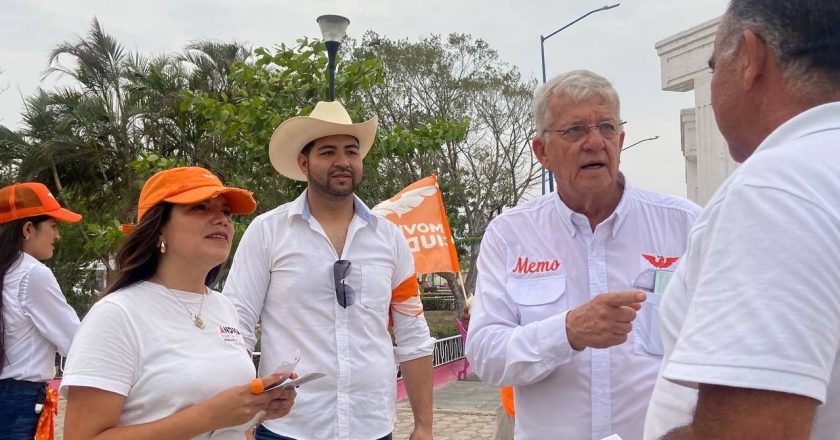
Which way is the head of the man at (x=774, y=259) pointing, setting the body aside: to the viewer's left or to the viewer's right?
to the viewer's left

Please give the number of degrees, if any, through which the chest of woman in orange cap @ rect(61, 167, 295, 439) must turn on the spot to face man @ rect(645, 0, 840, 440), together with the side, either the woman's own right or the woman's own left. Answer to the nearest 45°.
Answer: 0° — they already face them

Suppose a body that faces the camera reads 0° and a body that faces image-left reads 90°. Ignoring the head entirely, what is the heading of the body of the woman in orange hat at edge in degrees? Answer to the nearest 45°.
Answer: approximately 270°

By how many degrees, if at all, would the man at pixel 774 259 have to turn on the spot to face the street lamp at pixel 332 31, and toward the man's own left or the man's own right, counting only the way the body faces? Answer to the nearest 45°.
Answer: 0° — they already face it

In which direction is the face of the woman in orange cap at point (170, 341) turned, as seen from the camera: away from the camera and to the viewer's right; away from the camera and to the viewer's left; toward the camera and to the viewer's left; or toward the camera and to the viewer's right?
toward the camera and to the viewer's right

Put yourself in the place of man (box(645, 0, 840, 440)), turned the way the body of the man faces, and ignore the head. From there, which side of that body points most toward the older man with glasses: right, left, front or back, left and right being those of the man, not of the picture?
front

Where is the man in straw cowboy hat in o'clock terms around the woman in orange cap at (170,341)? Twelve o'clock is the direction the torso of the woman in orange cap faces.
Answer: The man in straw cowboy hat is roughly at 9 o'clock from the woman in orange cap.

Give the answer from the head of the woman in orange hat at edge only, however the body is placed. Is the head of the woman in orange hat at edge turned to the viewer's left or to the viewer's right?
to the viewer's right

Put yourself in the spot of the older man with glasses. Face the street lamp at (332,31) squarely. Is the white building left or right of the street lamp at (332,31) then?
right

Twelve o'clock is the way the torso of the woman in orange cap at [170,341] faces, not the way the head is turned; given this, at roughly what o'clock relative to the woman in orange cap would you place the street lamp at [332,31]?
The street lamp is roughly at 8 o'clock from the woman in orange cap.

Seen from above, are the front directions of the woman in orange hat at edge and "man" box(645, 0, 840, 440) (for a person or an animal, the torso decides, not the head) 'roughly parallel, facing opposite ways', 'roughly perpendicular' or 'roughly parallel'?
roughly perpendicular
